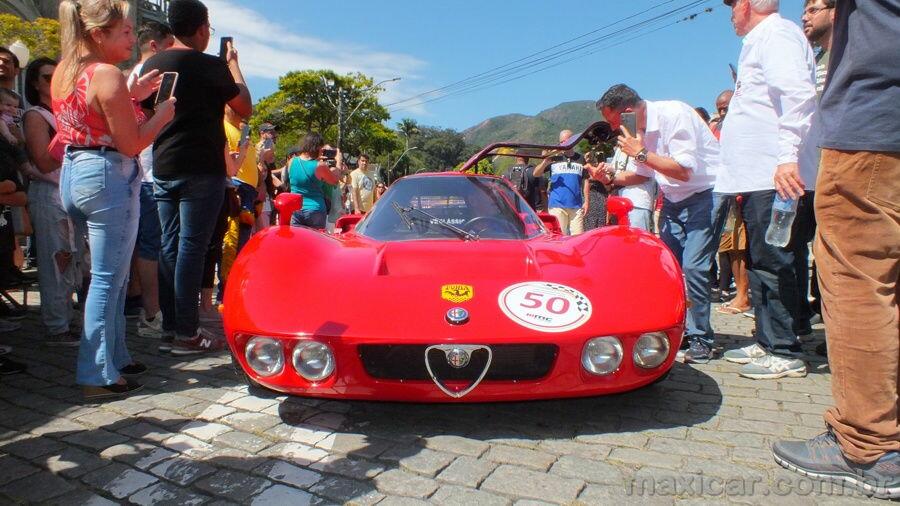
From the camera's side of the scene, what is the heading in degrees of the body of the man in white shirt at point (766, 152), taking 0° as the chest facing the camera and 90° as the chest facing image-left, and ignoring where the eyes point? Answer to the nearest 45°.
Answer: approximately 90°

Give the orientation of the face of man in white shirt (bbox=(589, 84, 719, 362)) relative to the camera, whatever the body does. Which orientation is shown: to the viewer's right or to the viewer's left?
to the viewer's left

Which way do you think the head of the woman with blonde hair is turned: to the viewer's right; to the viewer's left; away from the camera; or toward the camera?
to the viewer's right

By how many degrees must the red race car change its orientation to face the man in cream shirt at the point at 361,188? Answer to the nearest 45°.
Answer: approximately 180°

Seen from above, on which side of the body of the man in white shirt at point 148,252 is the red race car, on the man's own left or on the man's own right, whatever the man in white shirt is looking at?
on the man's own right

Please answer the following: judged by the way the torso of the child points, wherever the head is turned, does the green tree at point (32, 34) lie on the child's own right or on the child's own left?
on the child's own left

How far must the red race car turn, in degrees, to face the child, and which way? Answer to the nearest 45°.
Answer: approximately 135° to its right

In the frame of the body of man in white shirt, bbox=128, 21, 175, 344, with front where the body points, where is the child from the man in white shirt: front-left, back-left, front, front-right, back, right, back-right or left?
back-left

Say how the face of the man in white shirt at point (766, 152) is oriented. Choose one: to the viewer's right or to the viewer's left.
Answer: to the viewer's left

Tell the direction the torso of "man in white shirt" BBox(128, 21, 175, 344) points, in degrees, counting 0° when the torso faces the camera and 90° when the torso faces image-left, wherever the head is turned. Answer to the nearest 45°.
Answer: approximately 270°
